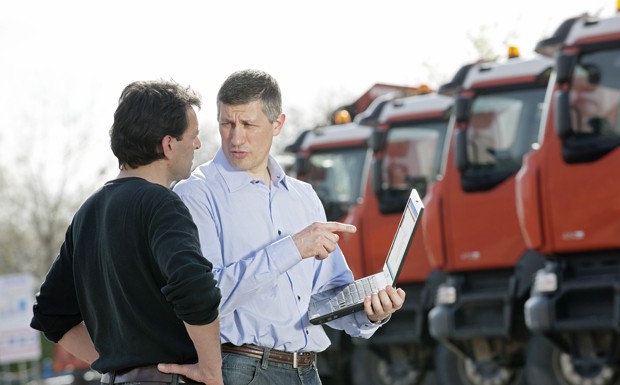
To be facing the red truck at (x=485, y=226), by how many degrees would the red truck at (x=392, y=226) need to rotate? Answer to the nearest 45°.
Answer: approximately 90° to its left

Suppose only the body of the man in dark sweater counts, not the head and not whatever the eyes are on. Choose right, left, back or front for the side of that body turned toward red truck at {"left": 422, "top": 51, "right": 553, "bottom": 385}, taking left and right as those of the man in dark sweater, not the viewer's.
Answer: front

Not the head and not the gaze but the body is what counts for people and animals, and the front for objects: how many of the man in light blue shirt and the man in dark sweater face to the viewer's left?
0

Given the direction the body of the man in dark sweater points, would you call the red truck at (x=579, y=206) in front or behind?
in front

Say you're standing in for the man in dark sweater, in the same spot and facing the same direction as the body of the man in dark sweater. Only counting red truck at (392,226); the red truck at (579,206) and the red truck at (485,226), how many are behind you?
0

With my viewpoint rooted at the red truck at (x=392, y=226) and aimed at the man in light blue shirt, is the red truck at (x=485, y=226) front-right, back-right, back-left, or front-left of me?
front-left

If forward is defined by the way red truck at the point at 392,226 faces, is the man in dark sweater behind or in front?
in front

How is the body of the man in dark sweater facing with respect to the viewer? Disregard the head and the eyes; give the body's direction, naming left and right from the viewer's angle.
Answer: facing away from the viewer and to the right of the viewer

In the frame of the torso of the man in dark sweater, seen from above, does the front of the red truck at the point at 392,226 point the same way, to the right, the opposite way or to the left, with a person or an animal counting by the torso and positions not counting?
the opposite way

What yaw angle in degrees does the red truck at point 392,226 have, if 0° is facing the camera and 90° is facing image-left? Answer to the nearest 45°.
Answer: approximately 45°

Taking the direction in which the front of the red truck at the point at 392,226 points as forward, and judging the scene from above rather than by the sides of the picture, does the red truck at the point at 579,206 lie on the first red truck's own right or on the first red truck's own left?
on the first red truck's own left

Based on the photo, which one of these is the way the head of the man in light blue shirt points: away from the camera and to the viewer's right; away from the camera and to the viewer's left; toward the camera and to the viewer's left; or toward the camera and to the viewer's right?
toward the camera and to the viewer's left

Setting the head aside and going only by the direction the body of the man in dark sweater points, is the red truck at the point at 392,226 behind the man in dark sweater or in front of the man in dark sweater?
in front
